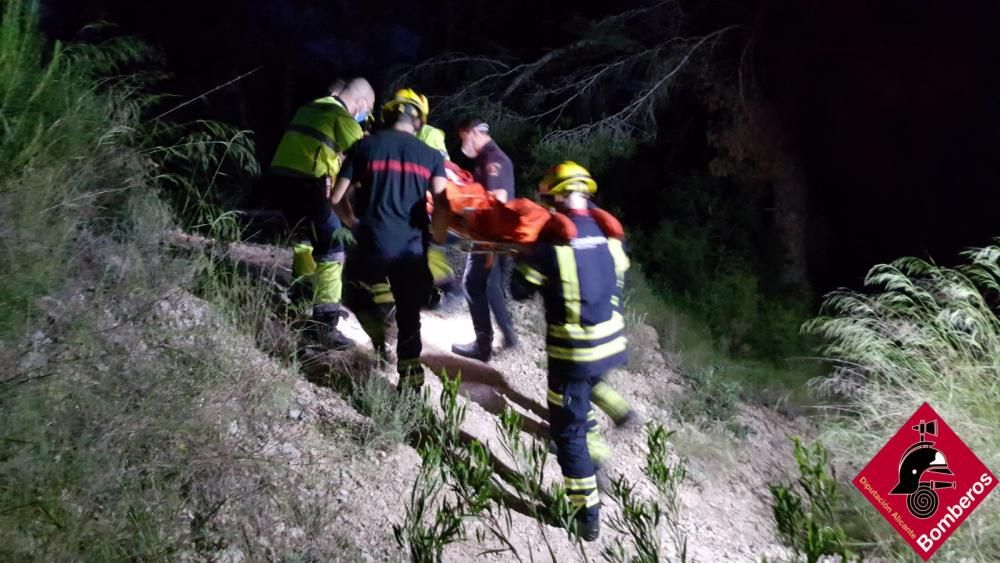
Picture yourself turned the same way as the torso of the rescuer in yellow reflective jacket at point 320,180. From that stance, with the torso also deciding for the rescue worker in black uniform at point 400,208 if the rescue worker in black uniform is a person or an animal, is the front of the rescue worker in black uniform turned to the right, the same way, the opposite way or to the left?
to the left

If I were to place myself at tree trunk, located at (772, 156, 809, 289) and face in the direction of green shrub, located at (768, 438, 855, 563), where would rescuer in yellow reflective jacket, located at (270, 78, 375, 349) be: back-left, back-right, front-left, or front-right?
front-right

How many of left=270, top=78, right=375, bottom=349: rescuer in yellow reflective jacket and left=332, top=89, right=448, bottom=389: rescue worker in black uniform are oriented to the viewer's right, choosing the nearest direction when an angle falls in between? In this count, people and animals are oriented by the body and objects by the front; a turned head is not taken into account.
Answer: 1

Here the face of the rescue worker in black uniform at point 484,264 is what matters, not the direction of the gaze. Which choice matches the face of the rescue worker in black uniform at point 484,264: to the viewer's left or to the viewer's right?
to the viewer's left

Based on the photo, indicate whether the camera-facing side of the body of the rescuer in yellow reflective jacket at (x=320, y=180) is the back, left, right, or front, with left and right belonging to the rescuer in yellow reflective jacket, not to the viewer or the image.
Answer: right

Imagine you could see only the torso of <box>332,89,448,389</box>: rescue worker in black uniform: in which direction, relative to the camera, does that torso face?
away from the camera

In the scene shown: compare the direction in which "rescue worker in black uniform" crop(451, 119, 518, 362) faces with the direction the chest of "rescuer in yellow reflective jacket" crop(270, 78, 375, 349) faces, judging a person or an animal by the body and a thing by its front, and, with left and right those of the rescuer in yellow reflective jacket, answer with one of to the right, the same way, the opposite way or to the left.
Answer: the opposite way

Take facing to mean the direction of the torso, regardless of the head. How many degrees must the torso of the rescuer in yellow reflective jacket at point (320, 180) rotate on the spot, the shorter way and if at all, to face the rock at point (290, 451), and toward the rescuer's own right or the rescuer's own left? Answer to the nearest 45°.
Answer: approximately 90° to the rescuer's own right

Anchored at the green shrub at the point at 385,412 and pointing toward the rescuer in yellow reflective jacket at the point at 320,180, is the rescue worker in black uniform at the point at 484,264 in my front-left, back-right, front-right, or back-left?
front-right
